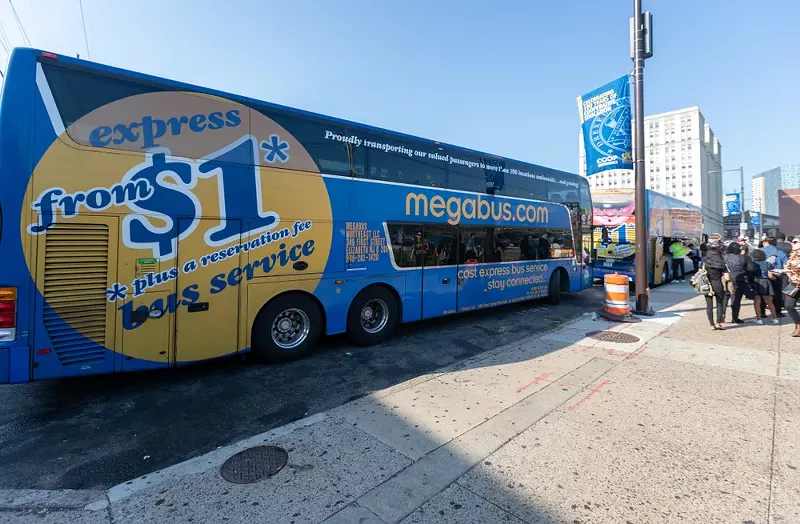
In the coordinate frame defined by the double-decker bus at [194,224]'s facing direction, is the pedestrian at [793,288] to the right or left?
on its right

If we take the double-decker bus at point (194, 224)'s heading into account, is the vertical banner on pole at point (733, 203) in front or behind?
in front

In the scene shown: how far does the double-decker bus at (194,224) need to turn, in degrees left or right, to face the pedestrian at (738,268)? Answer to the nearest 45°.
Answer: approximately 45° to its right

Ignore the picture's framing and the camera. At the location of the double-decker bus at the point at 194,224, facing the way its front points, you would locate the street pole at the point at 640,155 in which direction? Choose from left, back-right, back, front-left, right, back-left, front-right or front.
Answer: front-right

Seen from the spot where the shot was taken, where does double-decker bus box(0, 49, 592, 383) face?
facing away from the viewer and to the right of the viewer

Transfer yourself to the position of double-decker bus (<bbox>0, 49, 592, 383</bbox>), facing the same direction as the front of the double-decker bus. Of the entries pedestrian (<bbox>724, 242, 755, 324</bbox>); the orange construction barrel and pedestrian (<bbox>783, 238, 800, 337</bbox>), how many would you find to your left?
0
